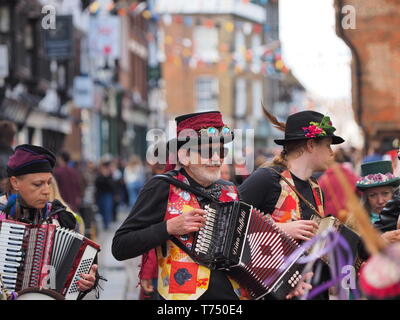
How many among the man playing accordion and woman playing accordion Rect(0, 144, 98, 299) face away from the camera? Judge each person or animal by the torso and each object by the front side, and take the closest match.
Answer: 0

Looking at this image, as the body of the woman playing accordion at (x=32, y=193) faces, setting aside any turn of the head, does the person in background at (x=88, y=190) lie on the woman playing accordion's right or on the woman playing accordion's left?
on the woman playing accordion's left

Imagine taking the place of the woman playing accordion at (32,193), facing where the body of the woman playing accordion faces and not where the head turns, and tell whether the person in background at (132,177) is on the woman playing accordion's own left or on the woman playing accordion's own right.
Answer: on the woman playing accordion's own left

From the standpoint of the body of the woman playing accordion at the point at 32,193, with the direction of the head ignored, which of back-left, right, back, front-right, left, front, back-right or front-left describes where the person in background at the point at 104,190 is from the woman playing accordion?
back-left

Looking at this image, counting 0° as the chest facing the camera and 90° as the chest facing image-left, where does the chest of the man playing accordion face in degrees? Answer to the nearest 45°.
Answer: approximately 315°

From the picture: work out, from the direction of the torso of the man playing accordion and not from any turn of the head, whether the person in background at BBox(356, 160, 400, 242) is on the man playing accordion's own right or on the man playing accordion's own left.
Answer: on the man playing accordion's own left

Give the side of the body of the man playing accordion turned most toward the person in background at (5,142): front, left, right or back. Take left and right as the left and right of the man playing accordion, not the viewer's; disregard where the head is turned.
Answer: back

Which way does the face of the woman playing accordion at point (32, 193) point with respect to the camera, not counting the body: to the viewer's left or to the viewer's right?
to the viewer's right

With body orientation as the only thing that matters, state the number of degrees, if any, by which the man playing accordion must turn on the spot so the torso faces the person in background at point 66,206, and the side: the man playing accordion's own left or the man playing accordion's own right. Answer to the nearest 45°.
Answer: approximately 180°
